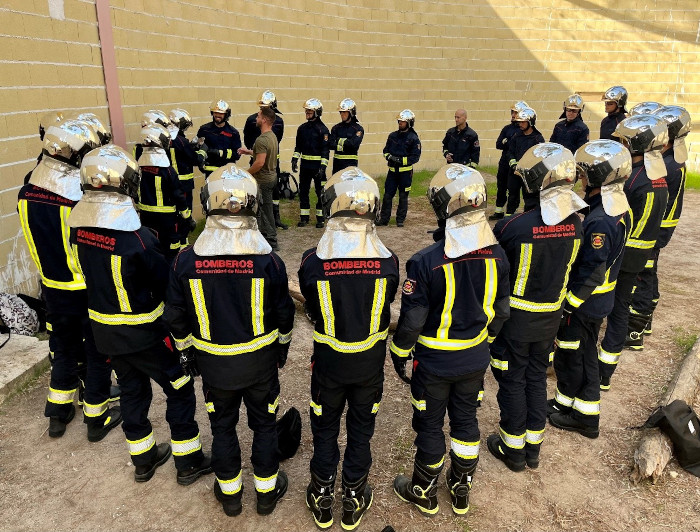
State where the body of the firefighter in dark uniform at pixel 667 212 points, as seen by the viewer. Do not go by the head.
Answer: to the viewer's left

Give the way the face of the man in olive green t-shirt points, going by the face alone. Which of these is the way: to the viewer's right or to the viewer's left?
to the viewer's left

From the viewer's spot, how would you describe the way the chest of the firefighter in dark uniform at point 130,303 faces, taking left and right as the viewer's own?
facing away from the viewer and to the right of the viewer

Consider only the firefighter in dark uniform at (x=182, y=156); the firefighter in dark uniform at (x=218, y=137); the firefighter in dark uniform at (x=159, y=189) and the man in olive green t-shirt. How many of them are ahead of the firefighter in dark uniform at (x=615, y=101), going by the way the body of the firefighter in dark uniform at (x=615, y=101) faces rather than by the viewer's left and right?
4

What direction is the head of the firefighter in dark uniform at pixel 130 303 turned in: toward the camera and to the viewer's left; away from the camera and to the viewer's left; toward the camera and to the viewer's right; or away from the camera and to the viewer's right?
away from the camera and to the viewer's right

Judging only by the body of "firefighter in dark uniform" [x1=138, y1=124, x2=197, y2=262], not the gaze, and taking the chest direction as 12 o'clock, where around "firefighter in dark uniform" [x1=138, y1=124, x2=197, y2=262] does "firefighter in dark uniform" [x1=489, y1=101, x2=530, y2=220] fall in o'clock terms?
"firefighter in dark uniform" [x1=489, y1=101, x2=530, y2=220] is roughly at 1 o'clock from "firefighter in dark uniform" [x1=138, y1=124, x2=197, y2=262].

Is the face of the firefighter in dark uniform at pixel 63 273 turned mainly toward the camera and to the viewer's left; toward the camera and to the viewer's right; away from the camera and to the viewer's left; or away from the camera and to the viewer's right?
away from the camera and to the viewer's right

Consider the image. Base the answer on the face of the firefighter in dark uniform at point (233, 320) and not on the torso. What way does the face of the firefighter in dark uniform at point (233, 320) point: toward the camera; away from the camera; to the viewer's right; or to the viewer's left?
away from the camera

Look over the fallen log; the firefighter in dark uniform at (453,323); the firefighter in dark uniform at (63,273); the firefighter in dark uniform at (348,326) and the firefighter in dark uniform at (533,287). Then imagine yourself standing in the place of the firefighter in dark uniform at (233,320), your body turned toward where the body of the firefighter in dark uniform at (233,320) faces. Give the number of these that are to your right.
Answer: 4

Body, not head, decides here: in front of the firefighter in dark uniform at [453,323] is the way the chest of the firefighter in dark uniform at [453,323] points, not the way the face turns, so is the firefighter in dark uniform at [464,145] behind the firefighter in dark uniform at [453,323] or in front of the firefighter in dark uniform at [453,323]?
in front

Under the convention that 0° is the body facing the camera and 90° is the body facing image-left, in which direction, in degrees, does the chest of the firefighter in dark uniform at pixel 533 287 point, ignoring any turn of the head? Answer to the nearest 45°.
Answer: approximately 135°

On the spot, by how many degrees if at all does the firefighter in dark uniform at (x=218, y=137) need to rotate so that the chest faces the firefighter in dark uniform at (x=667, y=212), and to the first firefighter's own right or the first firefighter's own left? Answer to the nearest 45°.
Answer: approximately 45° to the first firefighter's own left

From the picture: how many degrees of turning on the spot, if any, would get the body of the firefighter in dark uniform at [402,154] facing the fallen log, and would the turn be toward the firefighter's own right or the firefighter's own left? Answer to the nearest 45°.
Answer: approximately 45° to the firefighter's own left

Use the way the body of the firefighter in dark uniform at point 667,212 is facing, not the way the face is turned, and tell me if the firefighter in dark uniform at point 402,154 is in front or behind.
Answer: in front

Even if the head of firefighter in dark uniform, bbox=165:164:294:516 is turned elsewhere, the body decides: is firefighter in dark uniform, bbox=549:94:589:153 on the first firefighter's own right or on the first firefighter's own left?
on the first firefighter's own right

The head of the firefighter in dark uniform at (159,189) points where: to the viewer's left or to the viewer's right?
to the viewer's right

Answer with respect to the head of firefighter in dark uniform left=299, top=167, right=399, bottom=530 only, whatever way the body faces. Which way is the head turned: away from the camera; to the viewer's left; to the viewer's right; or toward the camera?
away from the camera

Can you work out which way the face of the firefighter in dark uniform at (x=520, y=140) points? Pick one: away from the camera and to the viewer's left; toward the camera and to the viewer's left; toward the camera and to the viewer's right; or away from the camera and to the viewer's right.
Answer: toward the camera and to the viewer's left

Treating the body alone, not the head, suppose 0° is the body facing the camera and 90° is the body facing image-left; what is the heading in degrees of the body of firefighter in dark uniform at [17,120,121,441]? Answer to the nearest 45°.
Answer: approximately 225°

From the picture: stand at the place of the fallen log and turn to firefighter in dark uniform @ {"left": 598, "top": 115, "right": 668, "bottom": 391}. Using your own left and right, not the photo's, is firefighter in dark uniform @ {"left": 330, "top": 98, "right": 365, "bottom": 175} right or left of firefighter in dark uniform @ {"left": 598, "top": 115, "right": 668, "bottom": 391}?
left
